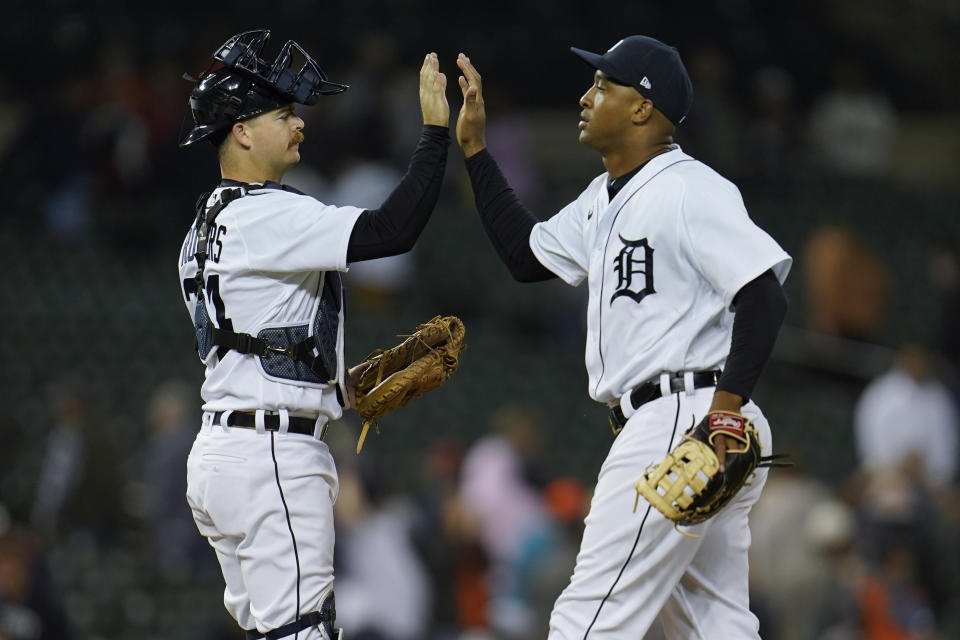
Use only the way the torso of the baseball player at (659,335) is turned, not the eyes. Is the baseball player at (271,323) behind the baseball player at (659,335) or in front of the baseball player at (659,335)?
in front

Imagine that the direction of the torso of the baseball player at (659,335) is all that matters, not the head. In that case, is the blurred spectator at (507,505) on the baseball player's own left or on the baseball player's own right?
on the baseball player's own right

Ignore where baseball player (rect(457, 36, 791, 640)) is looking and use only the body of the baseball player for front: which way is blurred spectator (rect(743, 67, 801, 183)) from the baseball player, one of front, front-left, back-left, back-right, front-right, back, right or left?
right

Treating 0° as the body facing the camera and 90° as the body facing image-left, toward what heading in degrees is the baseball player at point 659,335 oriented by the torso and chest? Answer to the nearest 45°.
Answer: approximately 90°

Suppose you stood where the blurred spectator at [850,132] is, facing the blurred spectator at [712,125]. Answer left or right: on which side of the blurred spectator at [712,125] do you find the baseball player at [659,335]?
left

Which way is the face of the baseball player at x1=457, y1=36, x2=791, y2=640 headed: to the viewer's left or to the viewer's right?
to the viewer's left

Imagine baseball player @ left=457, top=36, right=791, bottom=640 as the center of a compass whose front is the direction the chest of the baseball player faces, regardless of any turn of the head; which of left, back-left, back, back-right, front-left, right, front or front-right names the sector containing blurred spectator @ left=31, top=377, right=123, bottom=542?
front-right

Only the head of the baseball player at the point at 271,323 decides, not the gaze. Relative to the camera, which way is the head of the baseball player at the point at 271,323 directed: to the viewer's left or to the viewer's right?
to the viewer's right
